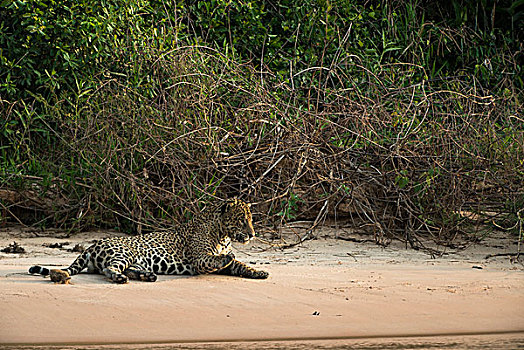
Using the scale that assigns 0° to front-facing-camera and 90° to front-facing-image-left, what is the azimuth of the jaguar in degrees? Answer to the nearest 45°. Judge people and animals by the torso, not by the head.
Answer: approximately 270°
